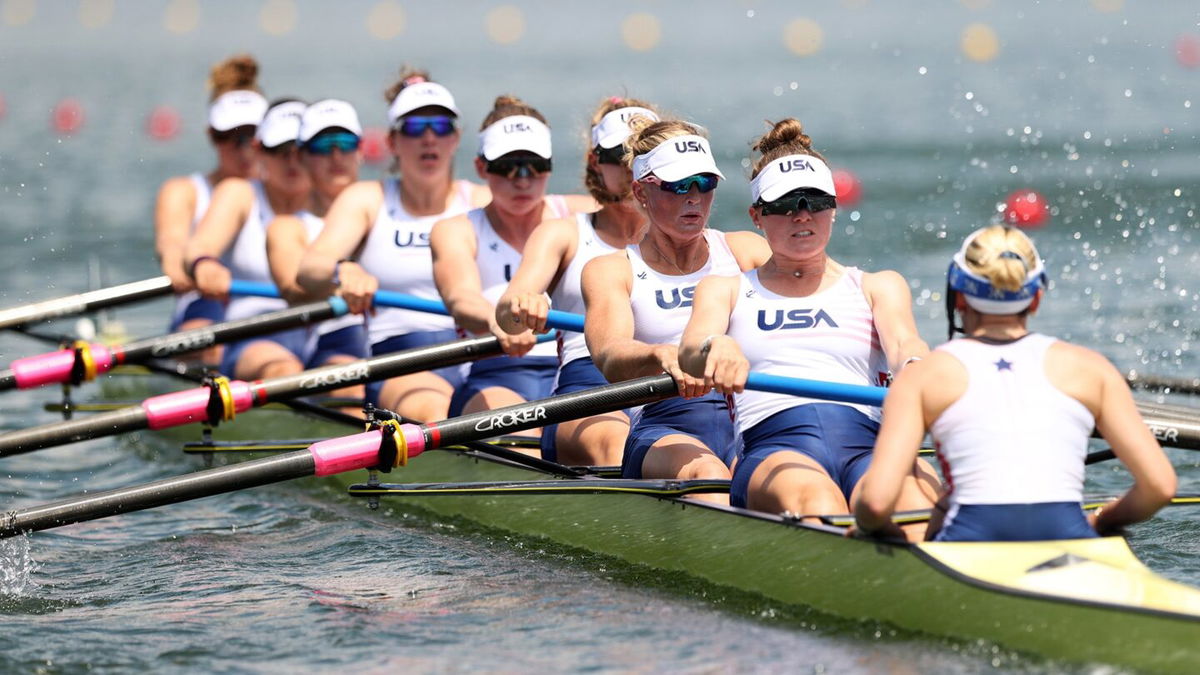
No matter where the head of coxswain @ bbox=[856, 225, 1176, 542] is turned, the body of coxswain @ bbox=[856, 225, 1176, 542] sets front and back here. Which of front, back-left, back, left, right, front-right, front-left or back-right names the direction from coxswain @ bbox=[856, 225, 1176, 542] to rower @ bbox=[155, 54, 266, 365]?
front-left

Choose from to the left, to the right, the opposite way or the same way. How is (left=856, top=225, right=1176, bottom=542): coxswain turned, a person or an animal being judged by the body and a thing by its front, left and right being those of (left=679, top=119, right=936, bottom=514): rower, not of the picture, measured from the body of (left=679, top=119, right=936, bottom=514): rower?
the opposite way

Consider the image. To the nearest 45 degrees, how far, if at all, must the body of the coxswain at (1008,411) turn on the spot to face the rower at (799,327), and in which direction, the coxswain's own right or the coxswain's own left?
approximately 45° to the coxswain's own left

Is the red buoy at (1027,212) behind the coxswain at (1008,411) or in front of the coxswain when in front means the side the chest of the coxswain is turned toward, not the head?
in front

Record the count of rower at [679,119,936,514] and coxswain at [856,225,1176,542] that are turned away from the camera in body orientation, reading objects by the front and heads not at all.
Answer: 1

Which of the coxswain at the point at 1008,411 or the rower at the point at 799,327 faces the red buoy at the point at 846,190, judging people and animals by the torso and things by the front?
the coxswain at the point at 1008,411

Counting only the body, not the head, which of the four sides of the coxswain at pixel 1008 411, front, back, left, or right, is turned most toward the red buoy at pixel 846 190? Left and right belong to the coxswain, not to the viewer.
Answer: front

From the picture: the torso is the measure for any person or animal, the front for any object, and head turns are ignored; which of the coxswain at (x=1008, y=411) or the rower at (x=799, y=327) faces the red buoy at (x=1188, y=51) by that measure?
the coxswain at (x=1008, y=411)

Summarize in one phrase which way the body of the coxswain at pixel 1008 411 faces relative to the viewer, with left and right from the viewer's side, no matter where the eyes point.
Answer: facing away from the viewer
